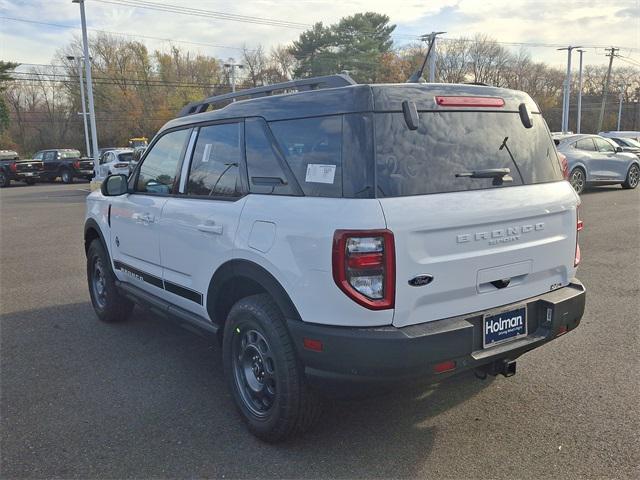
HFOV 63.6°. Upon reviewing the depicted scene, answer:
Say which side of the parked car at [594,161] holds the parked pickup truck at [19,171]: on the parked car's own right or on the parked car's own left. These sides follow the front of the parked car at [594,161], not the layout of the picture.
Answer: on the parked car's own left

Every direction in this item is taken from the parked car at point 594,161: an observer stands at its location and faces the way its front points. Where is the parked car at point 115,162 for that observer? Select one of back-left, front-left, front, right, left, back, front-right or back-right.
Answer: back-left

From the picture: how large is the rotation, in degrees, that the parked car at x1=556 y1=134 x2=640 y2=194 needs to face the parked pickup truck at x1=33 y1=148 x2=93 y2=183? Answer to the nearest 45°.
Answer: approximately 135° to its left

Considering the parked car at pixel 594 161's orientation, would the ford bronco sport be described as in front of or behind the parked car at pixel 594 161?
behind

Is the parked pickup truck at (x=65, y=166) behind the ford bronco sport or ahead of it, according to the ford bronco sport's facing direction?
ahead

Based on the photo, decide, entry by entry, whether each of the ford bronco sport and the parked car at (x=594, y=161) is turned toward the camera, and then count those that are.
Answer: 0

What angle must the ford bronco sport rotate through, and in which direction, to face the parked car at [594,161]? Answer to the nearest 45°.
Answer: approximately 90° to its right

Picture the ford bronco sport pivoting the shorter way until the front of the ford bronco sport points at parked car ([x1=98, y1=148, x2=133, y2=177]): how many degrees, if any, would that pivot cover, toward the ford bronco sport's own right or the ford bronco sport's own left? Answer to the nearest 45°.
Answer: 0° — it already faces it

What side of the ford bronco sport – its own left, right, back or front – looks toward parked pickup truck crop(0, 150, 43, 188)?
front

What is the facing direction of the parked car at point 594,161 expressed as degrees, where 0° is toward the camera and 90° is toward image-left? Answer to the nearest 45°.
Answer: approximately 225°

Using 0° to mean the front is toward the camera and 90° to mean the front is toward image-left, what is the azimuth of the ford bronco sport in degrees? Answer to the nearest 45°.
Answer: approximately 135°
